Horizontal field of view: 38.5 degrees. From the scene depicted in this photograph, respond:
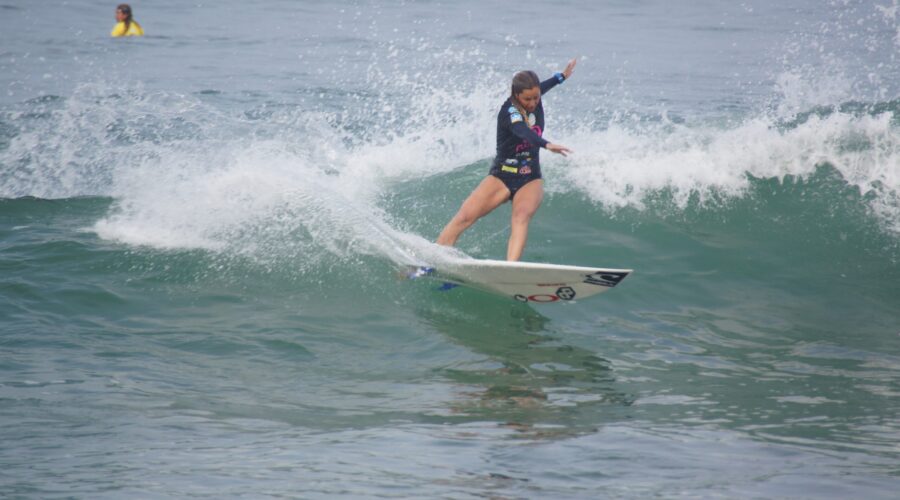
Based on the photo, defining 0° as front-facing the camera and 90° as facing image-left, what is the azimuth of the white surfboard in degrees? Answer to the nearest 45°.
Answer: approximately 270°

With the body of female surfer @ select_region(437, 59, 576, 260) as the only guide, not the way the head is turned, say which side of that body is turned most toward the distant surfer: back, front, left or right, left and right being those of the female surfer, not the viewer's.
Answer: back

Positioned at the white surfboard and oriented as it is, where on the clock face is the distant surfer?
The distant surfer is roughly at 8 o'clock from the white surfboard.

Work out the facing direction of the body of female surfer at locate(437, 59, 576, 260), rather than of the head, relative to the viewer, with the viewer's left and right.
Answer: facing the viewer and to the right of the viewer

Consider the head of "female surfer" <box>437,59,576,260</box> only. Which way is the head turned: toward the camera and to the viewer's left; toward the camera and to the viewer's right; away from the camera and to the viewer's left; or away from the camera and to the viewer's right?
toward the camera and to the viewer's right
